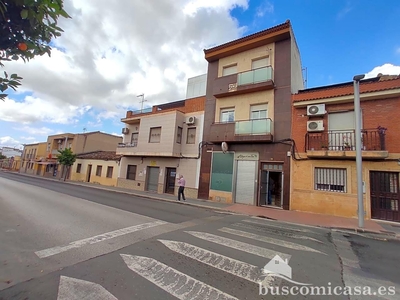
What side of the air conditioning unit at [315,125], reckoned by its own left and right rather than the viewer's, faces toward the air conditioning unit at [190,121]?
right

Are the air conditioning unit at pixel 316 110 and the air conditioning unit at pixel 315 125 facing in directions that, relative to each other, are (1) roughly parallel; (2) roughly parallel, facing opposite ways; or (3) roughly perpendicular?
roughly parallel

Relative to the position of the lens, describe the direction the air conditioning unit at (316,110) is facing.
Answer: facing the viewer

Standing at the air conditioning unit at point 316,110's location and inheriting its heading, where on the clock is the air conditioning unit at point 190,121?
the air conditioning unit at point 190,121 is roughly at 3 o'clock from the air conditioning unit at point 316,110.

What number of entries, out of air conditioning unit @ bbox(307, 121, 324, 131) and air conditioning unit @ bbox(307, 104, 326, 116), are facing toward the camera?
2
